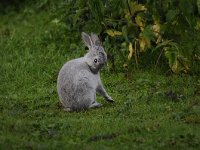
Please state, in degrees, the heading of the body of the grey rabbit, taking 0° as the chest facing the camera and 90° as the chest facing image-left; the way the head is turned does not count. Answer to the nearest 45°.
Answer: approximately 270°
